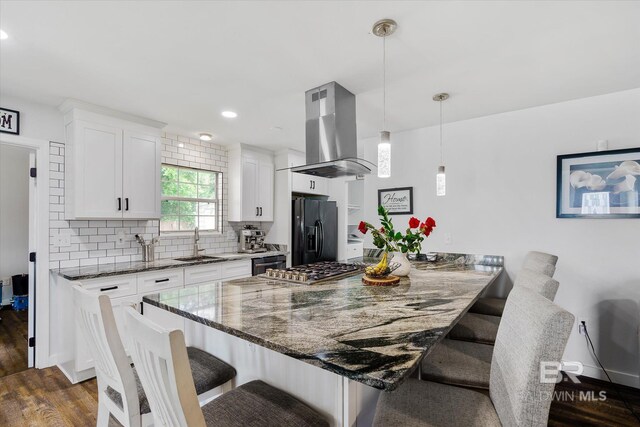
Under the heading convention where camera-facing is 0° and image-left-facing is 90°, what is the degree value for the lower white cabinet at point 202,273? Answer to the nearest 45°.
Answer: approximately 315°

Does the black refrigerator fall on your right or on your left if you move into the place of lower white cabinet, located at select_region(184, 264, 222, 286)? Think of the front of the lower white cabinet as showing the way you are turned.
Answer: on your left

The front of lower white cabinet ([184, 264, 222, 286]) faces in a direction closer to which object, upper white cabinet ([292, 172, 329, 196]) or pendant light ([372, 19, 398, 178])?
the pendant light

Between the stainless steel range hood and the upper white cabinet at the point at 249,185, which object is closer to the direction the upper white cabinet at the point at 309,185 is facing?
the stainless steel range hood
